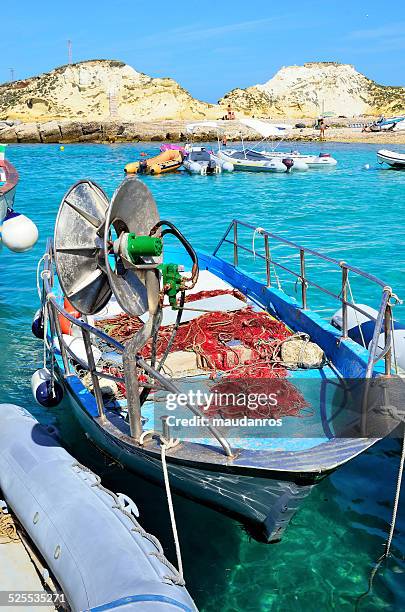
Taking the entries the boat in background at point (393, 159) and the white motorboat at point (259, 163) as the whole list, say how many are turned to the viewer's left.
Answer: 2

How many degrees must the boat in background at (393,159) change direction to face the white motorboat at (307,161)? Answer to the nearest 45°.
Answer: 0° — it already faces it

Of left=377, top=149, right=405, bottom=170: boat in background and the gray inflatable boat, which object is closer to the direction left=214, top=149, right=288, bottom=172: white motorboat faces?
the gray inflatable boat

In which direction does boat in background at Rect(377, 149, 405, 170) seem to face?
to the viewer's left

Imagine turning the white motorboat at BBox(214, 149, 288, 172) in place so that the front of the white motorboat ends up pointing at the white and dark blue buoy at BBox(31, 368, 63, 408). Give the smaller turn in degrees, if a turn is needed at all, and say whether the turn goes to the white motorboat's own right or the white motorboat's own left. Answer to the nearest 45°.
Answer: approximately 90° to the white motorboat's own left

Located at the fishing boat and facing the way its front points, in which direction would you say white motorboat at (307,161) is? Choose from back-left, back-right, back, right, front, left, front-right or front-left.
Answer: back-left

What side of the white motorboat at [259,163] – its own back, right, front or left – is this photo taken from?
left

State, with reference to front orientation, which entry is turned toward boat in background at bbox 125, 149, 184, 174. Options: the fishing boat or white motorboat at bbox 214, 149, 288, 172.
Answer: the white motorboat
